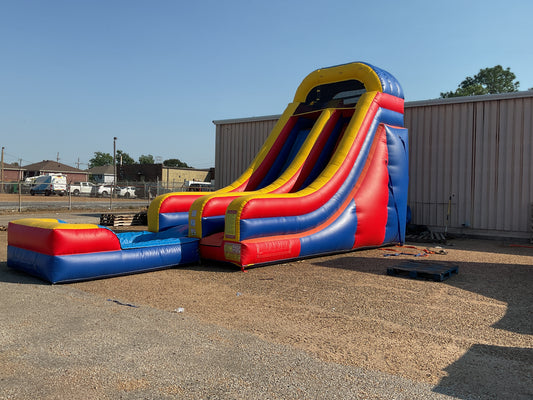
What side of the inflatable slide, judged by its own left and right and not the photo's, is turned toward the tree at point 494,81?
back

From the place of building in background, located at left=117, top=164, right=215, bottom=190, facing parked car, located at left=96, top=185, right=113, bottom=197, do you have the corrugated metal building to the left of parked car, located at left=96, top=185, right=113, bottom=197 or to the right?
left

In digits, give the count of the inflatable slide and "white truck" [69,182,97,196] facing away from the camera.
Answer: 0

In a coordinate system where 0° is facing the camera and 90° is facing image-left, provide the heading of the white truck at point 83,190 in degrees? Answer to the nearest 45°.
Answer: approximately 45°

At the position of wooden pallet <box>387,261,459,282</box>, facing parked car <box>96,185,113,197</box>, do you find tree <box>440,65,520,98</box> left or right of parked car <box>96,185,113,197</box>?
right

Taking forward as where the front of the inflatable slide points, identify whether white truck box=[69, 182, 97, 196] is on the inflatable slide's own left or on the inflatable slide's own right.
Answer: on the inflatable slide's own right

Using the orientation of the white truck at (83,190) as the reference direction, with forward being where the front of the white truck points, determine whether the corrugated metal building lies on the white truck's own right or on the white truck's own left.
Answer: on the white truck's own left

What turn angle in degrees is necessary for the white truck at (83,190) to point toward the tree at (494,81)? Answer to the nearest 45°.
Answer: approximately 135° to its left

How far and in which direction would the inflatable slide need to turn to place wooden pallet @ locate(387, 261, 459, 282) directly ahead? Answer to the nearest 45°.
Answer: approximately 90° to its left

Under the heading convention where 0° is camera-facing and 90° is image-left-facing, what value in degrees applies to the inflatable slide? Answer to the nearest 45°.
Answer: approximately 45°
